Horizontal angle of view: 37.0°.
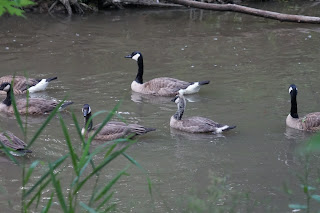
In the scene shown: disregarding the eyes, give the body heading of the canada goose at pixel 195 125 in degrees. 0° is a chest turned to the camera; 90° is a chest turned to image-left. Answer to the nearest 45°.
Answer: approximately 90°

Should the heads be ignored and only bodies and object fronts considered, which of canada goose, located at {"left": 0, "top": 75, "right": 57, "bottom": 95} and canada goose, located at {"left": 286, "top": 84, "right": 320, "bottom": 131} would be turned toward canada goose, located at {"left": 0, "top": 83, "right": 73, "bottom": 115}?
canada goose, located at {"left": 286, "top": 84, "right": 320, "bottom": 131}

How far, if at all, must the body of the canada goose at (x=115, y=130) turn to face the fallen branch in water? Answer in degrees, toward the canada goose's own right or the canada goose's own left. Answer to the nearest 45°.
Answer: approximately 135° to the canada goose's own right

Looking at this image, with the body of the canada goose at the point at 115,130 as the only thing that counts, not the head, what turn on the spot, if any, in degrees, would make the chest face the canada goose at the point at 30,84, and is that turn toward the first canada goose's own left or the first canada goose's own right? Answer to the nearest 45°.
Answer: approximately 45° to the first canada goose's own right

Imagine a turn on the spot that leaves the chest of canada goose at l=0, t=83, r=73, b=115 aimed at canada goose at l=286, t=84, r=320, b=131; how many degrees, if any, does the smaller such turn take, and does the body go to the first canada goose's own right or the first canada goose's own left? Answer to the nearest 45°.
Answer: approximately 135° to the first canada goose's own left

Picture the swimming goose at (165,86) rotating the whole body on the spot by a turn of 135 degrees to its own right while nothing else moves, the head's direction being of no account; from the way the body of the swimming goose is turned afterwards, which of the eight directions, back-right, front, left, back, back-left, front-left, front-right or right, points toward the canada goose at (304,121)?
right

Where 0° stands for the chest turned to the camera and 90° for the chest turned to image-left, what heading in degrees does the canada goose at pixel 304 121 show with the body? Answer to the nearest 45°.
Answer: approximately 90°

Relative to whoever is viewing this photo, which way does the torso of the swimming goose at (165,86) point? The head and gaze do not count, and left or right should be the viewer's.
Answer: facing to the left of the viewer

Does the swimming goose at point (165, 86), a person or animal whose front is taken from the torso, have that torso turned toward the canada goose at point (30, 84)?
yes

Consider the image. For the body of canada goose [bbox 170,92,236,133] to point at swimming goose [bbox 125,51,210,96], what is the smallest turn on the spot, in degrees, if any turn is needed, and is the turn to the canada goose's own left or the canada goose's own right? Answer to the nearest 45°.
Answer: approximately 90° to the canada goose's own right

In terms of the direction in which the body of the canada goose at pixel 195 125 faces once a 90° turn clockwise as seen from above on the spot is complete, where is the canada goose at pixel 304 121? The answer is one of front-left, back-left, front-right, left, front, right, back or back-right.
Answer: right
